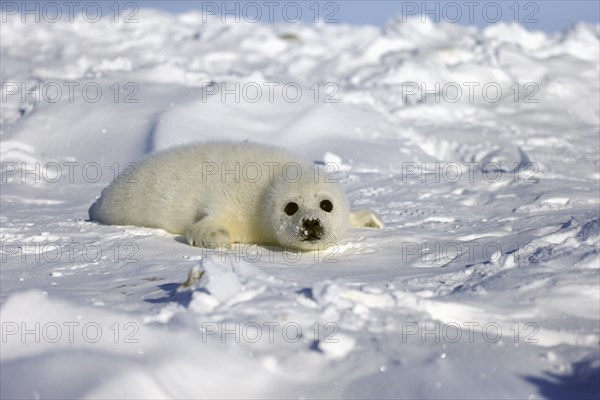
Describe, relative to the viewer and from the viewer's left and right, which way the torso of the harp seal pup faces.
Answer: facing the viewer and to the right of the viewer
